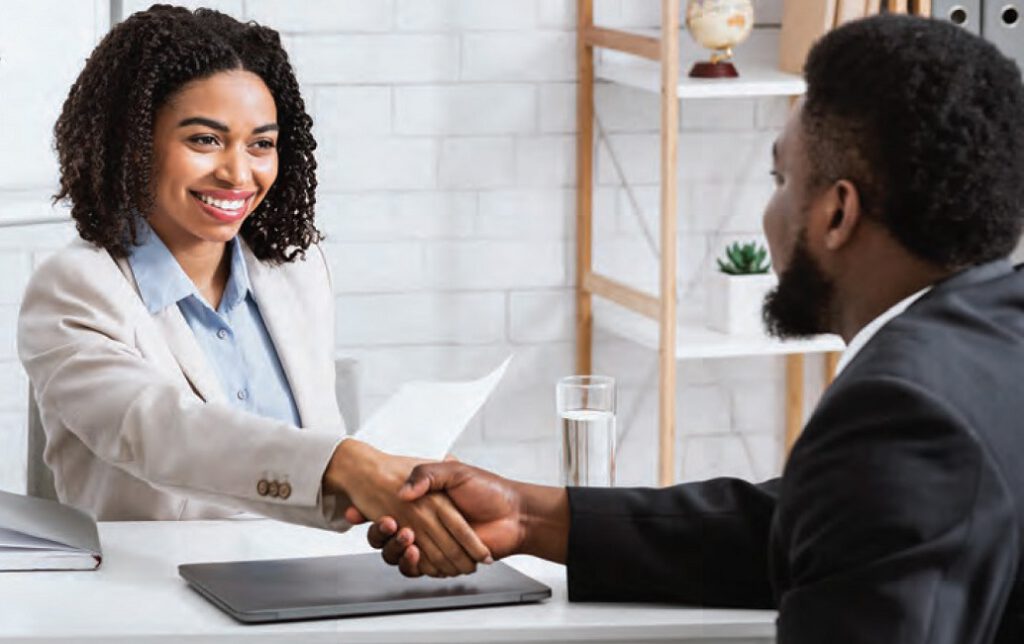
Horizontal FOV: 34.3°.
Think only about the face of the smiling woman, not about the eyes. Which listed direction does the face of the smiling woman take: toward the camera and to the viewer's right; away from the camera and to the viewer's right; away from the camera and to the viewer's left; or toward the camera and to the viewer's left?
toward the camera and to the viewer's right

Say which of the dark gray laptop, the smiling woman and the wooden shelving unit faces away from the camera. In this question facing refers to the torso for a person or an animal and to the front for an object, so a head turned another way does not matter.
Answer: the dark gray laptop

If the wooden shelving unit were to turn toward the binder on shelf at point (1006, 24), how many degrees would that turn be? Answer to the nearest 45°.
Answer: approximately 45° to its left

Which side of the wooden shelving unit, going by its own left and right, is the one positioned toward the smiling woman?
right

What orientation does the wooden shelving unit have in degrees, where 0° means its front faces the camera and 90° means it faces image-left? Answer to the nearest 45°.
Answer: approximately 315°

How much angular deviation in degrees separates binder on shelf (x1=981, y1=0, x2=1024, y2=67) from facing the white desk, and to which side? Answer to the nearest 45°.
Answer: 0° — it already faces it

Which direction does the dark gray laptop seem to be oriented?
away from the camera

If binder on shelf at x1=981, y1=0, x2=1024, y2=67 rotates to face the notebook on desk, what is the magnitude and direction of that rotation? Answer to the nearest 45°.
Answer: approximately 45° to its right

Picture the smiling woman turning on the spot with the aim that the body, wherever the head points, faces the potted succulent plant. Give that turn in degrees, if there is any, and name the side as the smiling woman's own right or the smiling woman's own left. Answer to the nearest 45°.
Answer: approximately 90° to the smiling woman's own left
